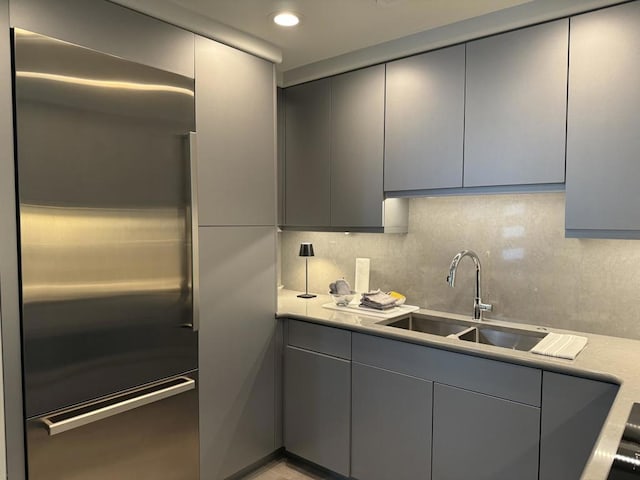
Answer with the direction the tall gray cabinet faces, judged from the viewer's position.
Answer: facing the viewer and to the right of the viewer

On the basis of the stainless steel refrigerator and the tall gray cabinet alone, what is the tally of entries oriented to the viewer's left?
0

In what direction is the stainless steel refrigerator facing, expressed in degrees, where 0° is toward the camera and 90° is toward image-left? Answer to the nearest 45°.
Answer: approximately 315°

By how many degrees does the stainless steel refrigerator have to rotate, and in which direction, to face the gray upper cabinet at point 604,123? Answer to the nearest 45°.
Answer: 0° — it already faces it

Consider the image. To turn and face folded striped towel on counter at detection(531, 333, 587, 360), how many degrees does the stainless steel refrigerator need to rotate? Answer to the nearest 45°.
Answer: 0° — it already faces it

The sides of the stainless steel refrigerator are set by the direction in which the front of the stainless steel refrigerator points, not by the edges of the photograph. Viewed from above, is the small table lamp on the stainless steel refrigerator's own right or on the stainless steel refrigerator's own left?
on the stainless steel refrigerator's own left

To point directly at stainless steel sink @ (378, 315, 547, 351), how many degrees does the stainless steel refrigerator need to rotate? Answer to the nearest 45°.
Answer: approximately 45° to its left

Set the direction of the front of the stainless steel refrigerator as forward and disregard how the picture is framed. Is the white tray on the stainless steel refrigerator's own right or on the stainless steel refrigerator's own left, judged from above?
on the stainless steel refrigerator's own left

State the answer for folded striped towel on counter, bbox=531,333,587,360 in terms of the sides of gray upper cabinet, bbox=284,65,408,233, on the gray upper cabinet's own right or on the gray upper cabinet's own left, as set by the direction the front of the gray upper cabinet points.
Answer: on the gray upper cabinet's own left

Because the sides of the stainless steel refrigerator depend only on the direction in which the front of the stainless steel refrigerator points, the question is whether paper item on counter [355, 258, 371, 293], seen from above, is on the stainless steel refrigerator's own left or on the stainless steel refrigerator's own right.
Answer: on the stainless steel refrigerator's own left
